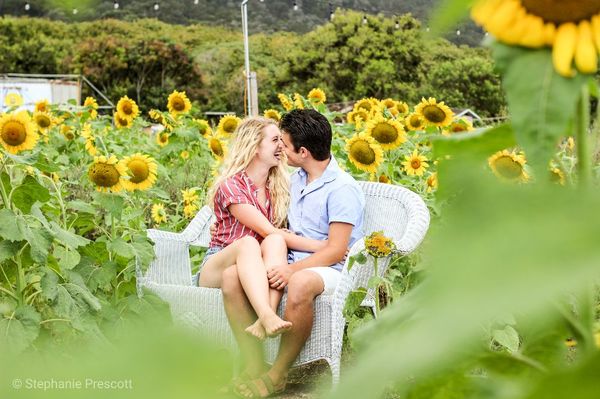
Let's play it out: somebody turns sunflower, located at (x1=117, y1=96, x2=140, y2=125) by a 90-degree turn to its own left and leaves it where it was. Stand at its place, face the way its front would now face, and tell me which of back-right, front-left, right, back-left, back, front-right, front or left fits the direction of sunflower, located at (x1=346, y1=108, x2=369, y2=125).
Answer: front-right

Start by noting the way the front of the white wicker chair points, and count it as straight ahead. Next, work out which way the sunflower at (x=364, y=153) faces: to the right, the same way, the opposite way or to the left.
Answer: the same way

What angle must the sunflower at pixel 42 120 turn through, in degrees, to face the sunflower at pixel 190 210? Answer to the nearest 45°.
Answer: approximately 45° to its left

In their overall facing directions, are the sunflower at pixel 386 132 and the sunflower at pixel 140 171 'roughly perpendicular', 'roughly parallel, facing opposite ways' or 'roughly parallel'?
roughly parallel

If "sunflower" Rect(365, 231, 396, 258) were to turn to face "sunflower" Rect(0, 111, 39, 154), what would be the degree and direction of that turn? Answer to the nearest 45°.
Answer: approximately 90° to its right

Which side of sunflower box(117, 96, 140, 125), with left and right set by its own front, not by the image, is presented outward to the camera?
front

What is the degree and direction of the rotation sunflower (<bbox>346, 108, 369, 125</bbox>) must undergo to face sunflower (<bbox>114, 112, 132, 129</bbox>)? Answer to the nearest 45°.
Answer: approximately 90° to its right

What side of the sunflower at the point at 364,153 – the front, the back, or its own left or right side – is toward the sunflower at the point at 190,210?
right

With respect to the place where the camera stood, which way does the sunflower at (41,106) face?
facing the viewer

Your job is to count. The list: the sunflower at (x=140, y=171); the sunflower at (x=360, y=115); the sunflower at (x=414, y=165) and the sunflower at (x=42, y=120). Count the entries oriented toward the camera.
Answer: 4

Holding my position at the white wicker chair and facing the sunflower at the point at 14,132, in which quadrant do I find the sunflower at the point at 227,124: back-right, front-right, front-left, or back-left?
front-right

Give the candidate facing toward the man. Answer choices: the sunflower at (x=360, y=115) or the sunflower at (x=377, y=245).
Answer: the sunflower at (x=360, y=115)

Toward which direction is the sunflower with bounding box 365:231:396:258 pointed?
toward the camera

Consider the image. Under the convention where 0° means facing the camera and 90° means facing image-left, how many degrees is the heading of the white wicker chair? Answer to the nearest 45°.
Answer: approximately 45°

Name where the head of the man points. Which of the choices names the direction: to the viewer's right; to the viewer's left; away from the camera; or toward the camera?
to the viewer's left
